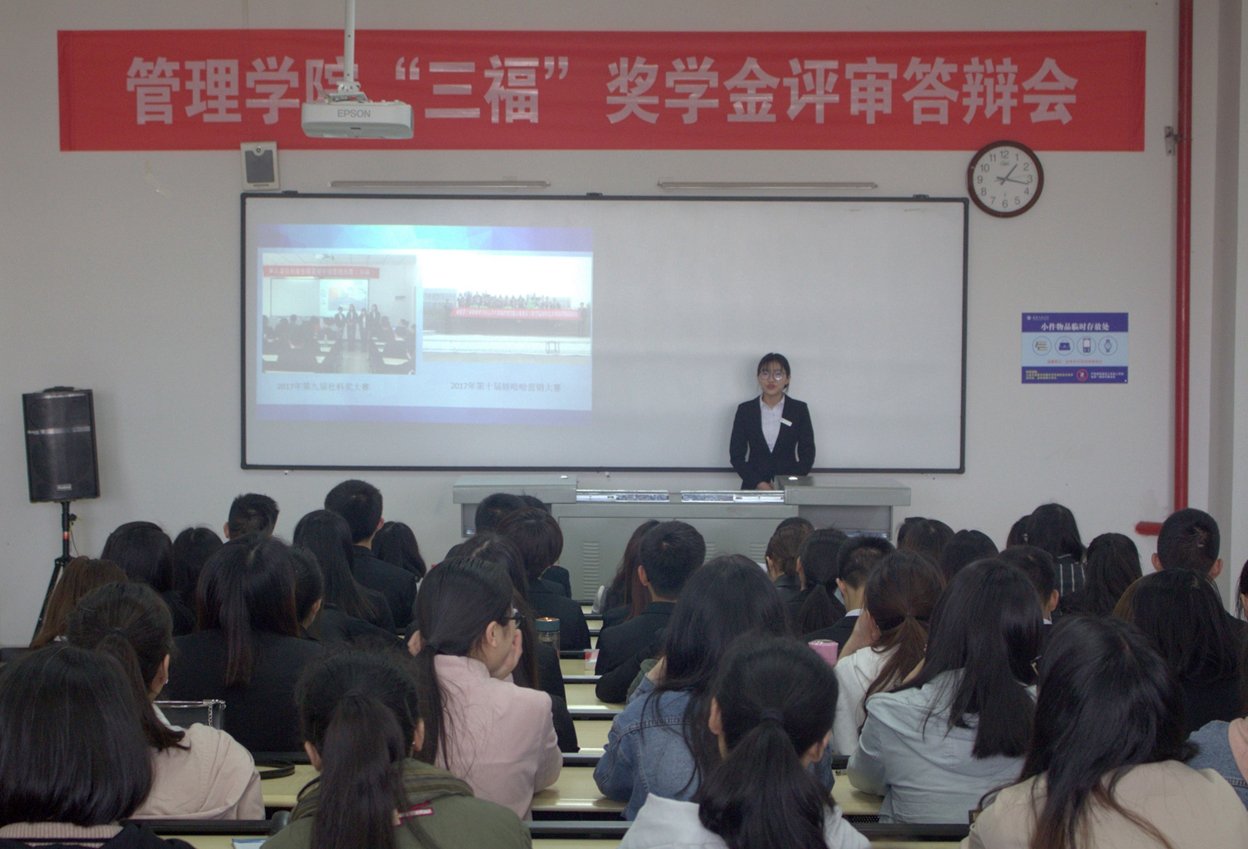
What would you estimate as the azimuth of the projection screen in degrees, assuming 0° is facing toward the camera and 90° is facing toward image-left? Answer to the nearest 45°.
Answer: approximately 0°

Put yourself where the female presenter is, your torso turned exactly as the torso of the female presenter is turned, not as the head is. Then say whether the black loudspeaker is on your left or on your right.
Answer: on your right

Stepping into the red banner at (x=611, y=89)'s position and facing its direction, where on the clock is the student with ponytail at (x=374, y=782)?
The student with ponytail is roughly at 12 o'clock from the red banner.

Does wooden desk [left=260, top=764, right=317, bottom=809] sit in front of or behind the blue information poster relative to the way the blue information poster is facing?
in front

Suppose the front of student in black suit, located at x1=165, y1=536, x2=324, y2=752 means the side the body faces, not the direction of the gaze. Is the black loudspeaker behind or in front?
in front

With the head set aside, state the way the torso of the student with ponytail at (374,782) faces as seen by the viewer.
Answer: away from the camera

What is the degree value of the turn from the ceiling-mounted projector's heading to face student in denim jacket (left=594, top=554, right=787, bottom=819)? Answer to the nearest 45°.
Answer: approximately 180°

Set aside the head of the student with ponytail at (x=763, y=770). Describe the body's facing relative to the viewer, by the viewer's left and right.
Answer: facing away from the viewer

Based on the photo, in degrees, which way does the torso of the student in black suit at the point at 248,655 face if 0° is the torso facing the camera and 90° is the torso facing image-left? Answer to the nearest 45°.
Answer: approximately 180°

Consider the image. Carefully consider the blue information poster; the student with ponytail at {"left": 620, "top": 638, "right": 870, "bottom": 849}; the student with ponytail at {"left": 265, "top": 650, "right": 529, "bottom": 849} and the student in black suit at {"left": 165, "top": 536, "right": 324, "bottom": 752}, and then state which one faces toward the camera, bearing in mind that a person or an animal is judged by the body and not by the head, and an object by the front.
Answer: the blue information poster

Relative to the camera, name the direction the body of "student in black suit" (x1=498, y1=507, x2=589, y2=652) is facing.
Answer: away from the camera
